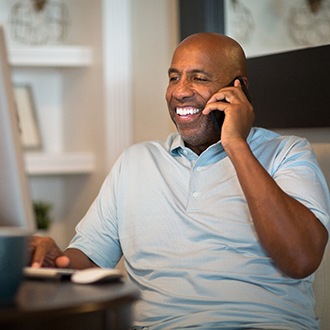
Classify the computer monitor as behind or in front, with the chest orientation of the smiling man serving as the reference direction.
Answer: in front

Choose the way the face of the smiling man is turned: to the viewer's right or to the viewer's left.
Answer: to the viewer's left

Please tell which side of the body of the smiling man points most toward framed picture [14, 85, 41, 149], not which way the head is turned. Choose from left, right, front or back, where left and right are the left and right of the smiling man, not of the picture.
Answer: right

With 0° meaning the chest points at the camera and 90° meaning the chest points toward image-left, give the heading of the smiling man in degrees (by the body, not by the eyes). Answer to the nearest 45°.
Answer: approximately 45°

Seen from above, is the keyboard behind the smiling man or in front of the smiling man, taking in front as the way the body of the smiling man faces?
in front

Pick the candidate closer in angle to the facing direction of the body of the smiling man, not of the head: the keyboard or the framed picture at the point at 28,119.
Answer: the keyboard

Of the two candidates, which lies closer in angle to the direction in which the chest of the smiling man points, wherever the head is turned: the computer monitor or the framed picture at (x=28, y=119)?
the computer monitor
